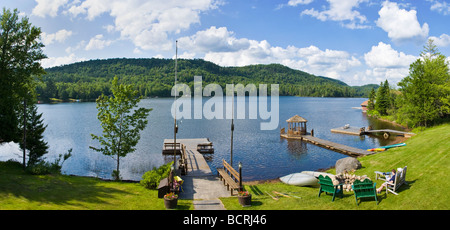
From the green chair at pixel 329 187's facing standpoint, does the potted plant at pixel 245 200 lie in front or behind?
behind

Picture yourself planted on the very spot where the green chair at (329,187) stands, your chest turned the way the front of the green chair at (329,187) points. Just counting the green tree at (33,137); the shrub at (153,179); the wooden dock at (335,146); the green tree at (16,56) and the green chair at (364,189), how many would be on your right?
1

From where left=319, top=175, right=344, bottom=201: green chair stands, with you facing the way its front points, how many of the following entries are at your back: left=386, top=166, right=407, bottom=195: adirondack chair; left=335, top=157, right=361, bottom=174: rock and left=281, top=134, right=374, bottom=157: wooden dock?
0

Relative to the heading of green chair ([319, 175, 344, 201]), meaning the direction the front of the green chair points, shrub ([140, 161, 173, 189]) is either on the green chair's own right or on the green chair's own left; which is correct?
on the green chair's own left

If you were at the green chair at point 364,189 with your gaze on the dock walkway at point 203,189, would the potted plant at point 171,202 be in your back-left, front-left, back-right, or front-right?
front-left

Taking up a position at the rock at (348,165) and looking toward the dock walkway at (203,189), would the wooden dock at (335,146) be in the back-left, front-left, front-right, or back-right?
back-right

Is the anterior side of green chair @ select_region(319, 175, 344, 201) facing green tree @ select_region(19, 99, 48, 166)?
no

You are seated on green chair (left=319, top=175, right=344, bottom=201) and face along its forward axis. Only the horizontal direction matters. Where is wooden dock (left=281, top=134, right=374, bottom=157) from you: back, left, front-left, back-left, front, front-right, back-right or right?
front-left

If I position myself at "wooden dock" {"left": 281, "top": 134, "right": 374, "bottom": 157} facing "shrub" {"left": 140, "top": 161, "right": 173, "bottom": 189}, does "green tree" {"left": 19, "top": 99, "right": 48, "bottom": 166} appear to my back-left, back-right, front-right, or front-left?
front-right

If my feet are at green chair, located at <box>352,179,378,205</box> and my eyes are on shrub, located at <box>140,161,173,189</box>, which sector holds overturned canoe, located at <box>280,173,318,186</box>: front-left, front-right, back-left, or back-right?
front-right

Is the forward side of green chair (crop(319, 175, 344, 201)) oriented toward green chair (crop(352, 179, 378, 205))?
no

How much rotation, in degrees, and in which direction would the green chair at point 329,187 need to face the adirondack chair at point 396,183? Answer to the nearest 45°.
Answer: approximately 45° to its right

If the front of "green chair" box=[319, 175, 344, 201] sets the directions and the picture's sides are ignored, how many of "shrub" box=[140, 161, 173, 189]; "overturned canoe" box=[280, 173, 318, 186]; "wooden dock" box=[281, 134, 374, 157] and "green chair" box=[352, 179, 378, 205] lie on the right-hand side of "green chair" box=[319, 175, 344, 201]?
1

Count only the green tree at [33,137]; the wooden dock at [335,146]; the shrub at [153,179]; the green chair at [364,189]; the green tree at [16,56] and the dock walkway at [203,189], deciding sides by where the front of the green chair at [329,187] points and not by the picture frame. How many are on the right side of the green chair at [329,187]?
1

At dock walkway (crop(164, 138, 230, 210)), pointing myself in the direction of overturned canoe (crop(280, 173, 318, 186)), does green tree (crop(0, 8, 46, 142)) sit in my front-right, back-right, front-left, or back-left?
back-left

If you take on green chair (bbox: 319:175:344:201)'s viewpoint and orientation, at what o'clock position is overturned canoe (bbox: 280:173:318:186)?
The overturned canoe is roughly at 10 o'clock from the green chair.

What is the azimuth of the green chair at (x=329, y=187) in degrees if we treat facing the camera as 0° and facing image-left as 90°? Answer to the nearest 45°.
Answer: approximately 225°
